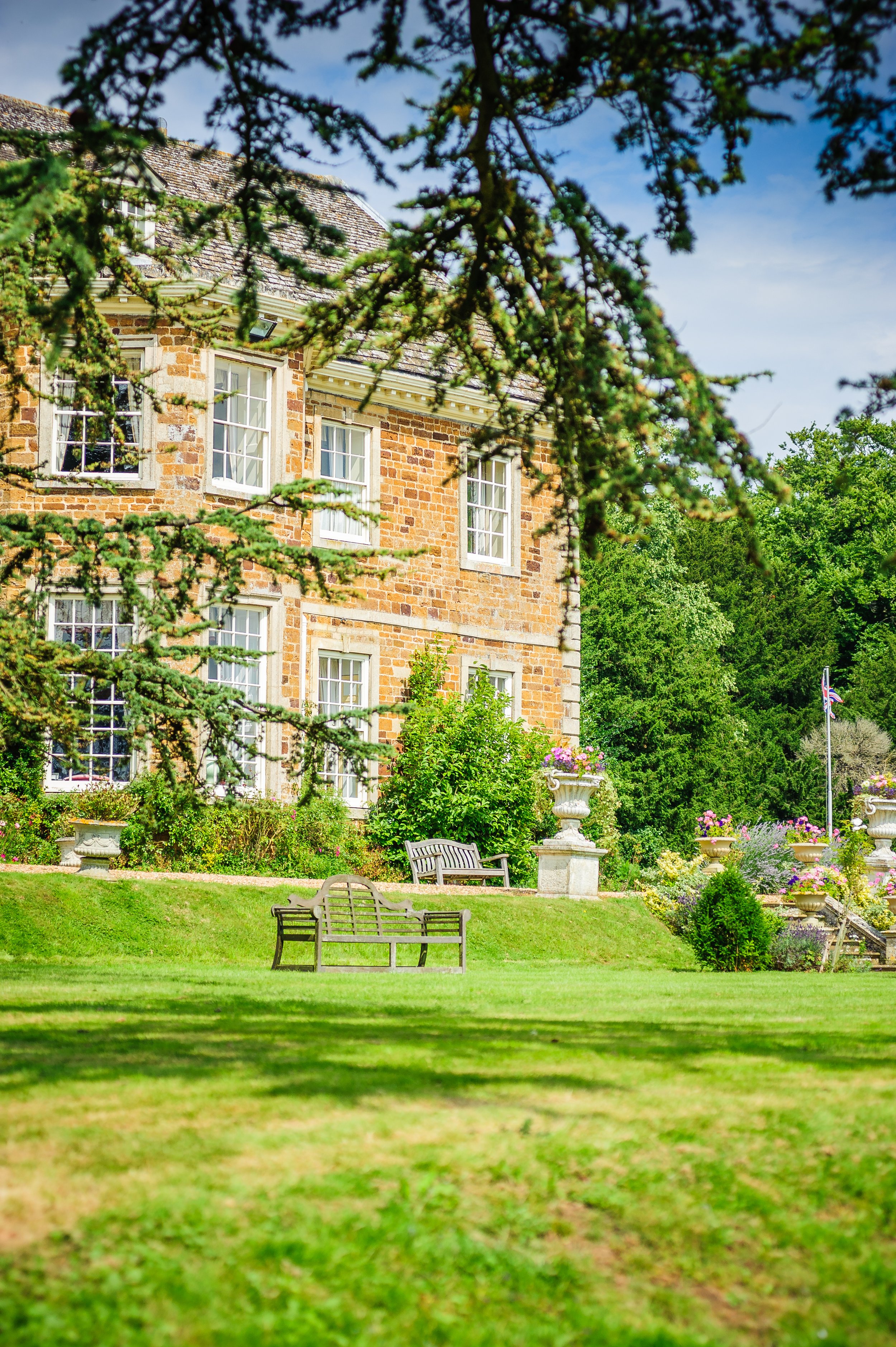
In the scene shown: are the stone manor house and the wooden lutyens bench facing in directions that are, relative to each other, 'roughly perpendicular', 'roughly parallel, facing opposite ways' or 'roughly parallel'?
roughly parallel

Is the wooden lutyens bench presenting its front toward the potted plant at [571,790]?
no

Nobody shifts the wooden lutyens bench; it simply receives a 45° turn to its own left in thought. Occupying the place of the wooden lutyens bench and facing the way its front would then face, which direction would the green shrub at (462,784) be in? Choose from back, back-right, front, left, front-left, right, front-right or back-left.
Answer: left

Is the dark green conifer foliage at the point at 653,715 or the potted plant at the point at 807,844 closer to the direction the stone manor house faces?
the potted plant

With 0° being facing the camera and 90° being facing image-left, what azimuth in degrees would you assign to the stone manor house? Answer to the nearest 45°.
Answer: approximately 315°

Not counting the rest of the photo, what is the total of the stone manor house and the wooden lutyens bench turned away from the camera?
0

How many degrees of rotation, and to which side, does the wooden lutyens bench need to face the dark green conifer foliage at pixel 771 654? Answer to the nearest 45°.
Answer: approximately 135° to its left

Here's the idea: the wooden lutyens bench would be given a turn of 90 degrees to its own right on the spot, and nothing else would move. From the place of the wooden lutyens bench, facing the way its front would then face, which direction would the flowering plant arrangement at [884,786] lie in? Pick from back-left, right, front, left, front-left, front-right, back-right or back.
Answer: back

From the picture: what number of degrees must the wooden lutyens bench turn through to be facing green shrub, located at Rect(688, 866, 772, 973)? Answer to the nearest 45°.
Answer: approximately 90° to its left

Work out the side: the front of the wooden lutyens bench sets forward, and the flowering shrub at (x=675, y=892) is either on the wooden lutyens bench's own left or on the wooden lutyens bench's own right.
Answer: on the wooden lutyens bench's own left

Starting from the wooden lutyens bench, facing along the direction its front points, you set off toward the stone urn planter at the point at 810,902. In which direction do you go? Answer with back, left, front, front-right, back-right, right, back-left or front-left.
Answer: left

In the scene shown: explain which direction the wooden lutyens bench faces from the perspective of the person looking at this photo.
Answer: facing the viewer and to the right of the viewer

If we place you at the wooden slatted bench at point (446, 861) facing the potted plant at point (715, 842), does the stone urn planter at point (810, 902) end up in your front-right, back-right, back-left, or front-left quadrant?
front-right
